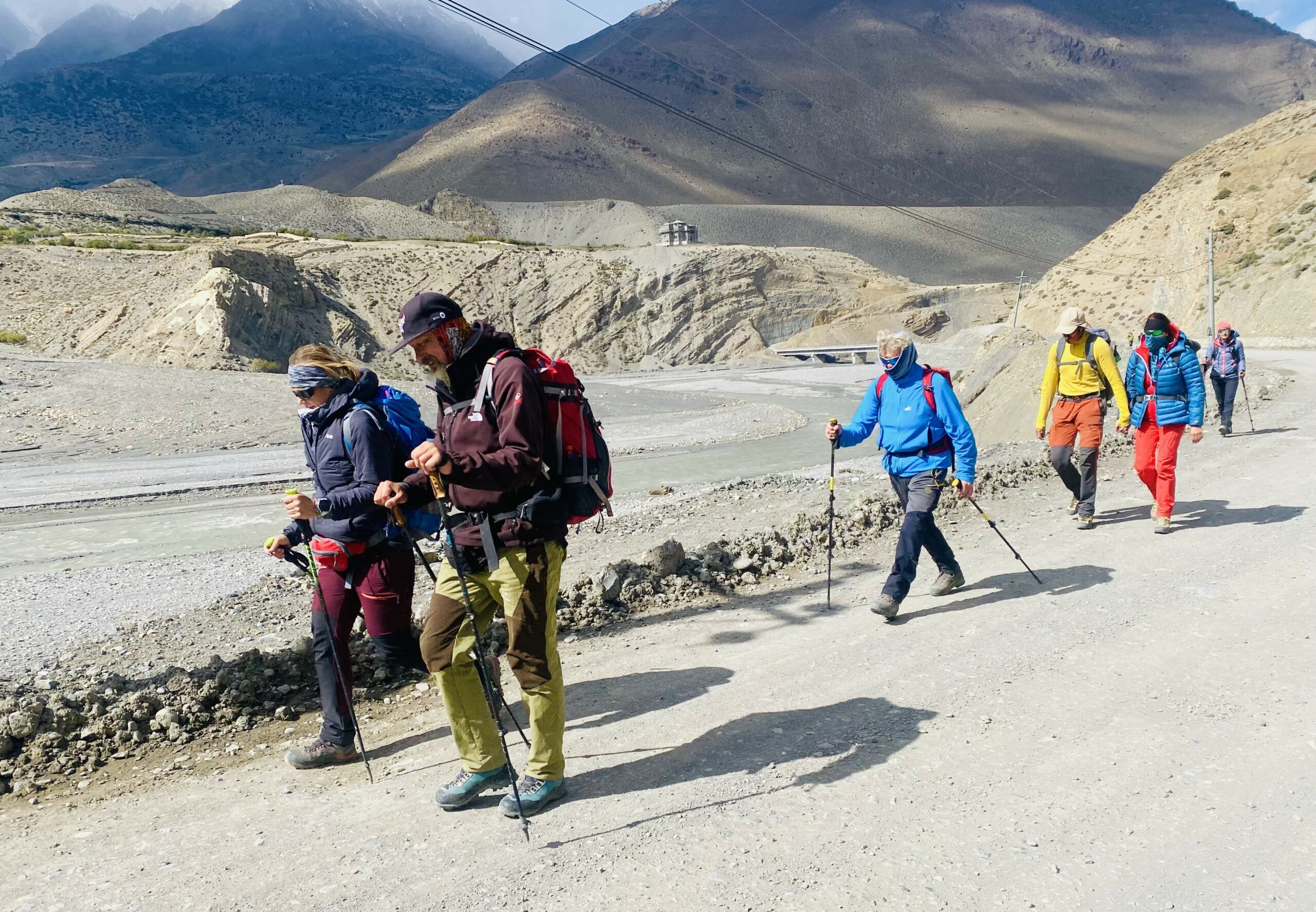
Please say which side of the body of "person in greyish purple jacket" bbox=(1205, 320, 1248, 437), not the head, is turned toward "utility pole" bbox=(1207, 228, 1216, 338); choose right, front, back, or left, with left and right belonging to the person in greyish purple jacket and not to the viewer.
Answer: back

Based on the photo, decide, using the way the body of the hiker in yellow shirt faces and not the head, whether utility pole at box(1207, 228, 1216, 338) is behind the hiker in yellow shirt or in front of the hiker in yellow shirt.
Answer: behind

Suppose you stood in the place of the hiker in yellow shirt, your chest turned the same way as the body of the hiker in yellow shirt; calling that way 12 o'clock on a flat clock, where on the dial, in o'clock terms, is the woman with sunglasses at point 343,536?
The woman with sunglasses is roughly at 1 o'clock from the hiker in yellow shirt.

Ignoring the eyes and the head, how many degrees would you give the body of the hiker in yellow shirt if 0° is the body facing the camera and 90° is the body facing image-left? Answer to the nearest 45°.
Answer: approximately 0°

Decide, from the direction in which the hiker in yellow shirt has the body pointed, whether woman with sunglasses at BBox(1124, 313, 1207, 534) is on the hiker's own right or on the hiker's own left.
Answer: on the hiker's own left

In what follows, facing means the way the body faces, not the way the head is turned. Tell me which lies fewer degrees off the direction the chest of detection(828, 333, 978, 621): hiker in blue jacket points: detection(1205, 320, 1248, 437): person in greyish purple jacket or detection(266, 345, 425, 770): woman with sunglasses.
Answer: the woman with sunglasses

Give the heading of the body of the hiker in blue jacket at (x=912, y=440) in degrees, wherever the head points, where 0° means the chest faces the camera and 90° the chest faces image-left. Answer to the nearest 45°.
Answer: approximately 45°

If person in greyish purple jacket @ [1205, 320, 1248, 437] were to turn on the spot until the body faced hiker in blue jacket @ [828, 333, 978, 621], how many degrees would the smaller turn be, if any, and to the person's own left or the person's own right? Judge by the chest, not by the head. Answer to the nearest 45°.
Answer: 0° — they already face them

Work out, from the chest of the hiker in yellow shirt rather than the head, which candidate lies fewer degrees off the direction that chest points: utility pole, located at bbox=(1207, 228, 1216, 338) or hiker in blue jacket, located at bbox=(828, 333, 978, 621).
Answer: the hiker in blue jacket
